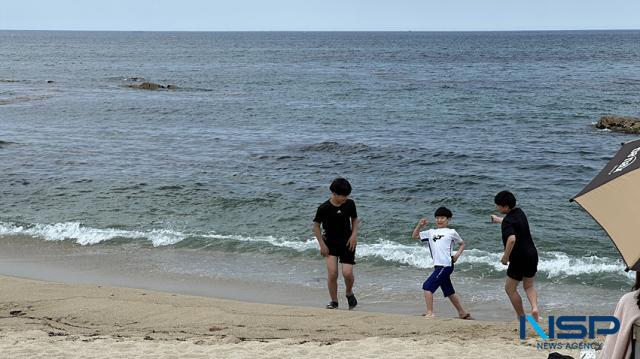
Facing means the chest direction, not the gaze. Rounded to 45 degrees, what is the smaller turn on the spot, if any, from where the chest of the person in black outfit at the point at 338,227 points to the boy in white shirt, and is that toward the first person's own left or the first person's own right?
approximately 90° to the first person's own left

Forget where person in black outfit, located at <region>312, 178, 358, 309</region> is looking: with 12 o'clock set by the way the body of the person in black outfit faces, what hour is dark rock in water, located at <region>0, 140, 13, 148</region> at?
The dark rock in water is roughly at 5 o'clock from the person in black outfit.

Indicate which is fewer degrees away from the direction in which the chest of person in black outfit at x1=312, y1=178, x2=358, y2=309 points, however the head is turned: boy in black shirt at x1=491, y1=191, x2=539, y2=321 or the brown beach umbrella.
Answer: the brown beach umbrella

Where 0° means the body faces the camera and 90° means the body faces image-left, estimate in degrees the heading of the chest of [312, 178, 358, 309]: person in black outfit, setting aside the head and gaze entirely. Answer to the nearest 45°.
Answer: approximately 0°

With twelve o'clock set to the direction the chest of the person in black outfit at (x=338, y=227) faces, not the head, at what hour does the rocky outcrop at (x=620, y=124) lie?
The rocky outcrop is roughly at 7 o'clock from the person in black outfit.

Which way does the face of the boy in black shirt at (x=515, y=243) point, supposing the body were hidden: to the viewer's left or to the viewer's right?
to the viewer's left

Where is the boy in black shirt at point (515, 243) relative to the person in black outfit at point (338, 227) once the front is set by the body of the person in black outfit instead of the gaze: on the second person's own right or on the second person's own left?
on the second person's own left
